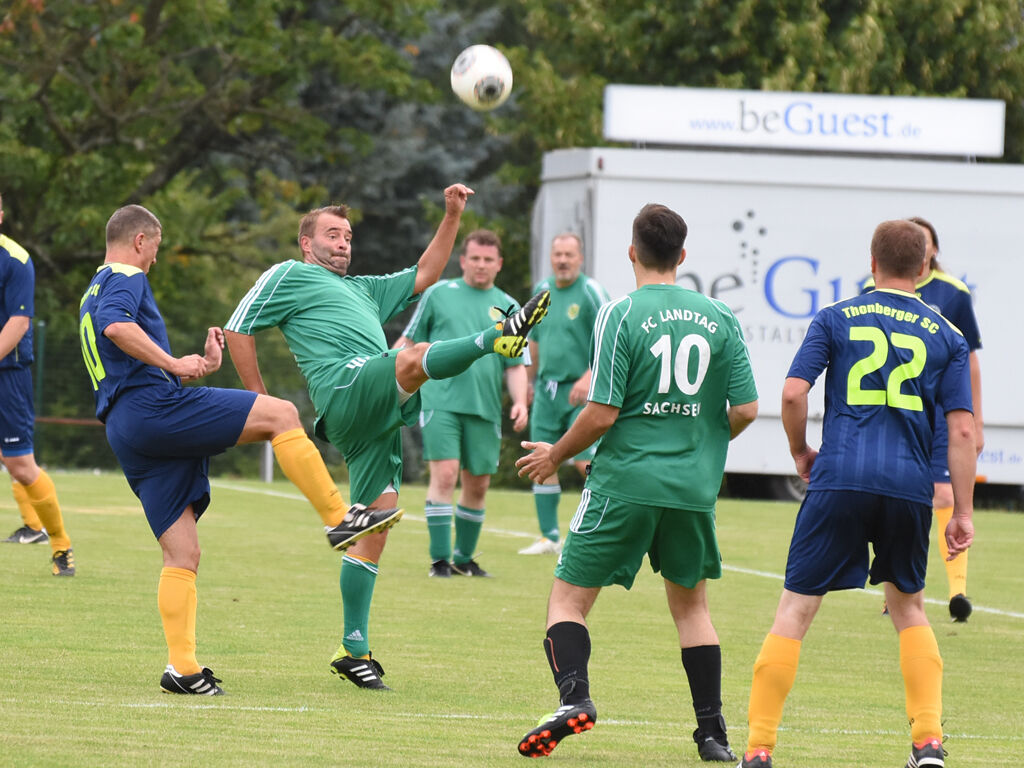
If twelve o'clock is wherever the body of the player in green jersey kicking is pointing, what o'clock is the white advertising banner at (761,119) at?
The white advertising banner is roughly at 8 o'clock from the player in green jersey kicking.

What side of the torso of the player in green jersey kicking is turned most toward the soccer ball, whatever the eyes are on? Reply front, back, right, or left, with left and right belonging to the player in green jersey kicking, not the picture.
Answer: left

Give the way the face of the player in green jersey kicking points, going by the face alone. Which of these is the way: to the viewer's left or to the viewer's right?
to the viewer's right

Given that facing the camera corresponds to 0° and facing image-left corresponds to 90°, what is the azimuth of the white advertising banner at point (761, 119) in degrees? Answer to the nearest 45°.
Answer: approximately 0°

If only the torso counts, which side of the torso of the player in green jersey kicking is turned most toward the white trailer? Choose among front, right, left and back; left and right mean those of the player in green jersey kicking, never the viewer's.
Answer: left

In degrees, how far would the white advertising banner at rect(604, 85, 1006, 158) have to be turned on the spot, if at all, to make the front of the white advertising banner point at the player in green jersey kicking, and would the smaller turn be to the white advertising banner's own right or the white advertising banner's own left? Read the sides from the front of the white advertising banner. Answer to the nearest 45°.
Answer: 0° — it already faces them
